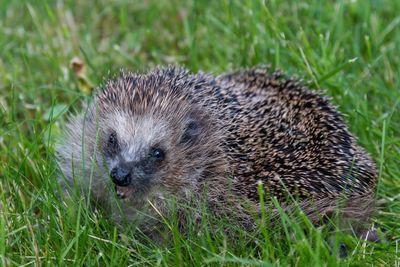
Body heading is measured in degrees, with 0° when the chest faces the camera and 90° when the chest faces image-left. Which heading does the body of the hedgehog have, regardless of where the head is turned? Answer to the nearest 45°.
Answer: approximately 45°
